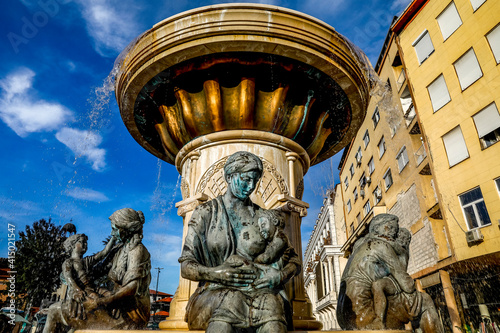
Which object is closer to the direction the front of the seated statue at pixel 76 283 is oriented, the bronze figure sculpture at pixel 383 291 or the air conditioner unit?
the bronze figure sculpture

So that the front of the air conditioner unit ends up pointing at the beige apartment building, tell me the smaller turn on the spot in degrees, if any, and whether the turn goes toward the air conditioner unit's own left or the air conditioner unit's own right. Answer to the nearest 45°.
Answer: approximately 90° to the air conditioner unit's own right

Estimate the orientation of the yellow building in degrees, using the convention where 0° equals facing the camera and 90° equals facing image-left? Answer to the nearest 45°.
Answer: approximately 45°

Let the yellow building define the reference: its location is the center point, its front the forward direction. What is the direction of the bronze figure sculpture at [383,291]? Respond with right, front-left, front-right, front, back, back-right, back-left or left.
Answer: front-left

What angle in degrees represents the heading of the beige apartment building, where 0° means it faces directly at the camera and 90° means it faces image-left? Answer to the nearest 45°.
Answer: approximately 45°

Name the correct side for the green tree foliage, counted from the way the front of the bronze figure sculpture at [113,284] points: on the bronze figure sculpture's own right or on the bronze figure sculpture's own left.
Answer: on the bronze figure sculpture's own right

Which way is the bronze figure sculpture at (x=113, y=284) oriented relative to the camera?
to the viewer's left

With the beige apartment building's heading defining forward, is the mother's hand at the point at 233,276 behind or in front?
in front

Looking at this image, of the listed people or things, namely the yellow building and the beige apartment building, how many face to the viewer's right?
0

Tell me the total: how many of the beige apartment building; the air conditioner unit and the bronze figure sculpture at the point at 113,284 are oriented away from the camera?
0

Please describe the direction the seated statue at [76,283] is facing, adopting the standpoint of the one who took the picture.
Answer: facing the viewer and to the right of the viewer

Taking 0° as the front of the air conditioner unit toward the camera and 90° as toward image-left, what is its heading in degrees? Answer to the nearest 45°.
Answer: approximately 45°
